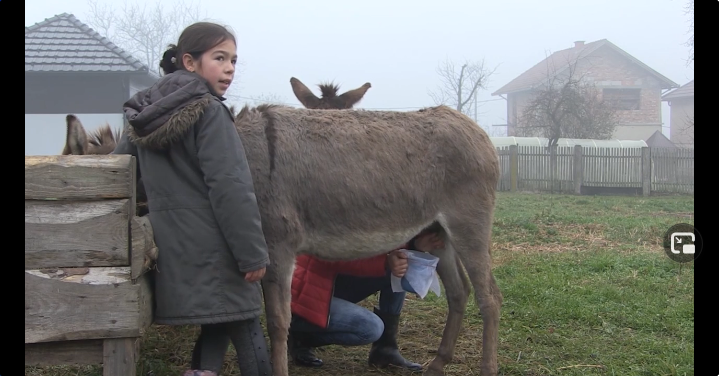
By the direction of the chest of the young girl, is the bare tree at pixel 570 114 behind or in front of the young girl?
in front

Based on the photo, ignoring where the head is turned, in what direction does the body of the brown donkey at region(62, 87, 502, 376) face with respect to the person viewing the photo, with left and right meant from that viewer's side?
facing to the left of the viewer

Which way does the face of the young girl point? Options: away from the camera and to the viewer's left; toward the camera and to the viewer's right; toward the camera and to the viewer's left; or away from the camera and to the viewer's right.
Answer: toward the camera and to the viewer's right

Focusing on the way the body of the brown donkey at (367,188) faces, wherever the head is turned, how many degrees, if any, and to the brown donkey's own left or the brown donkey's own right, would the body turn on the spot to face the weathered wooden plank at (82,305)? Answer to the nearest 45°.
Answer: approximately 45° to the brown donkey's own left

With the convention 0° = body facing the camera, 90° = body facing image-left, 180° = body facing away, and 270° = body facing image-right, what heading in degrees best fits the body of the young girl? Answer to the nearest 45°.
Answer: approximately 225°

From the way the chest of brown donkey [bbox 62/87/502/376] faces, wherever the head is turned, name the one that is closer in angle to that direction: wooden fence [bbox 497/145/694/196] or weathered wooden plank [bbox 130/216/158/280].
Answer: the weathered wooden plank
